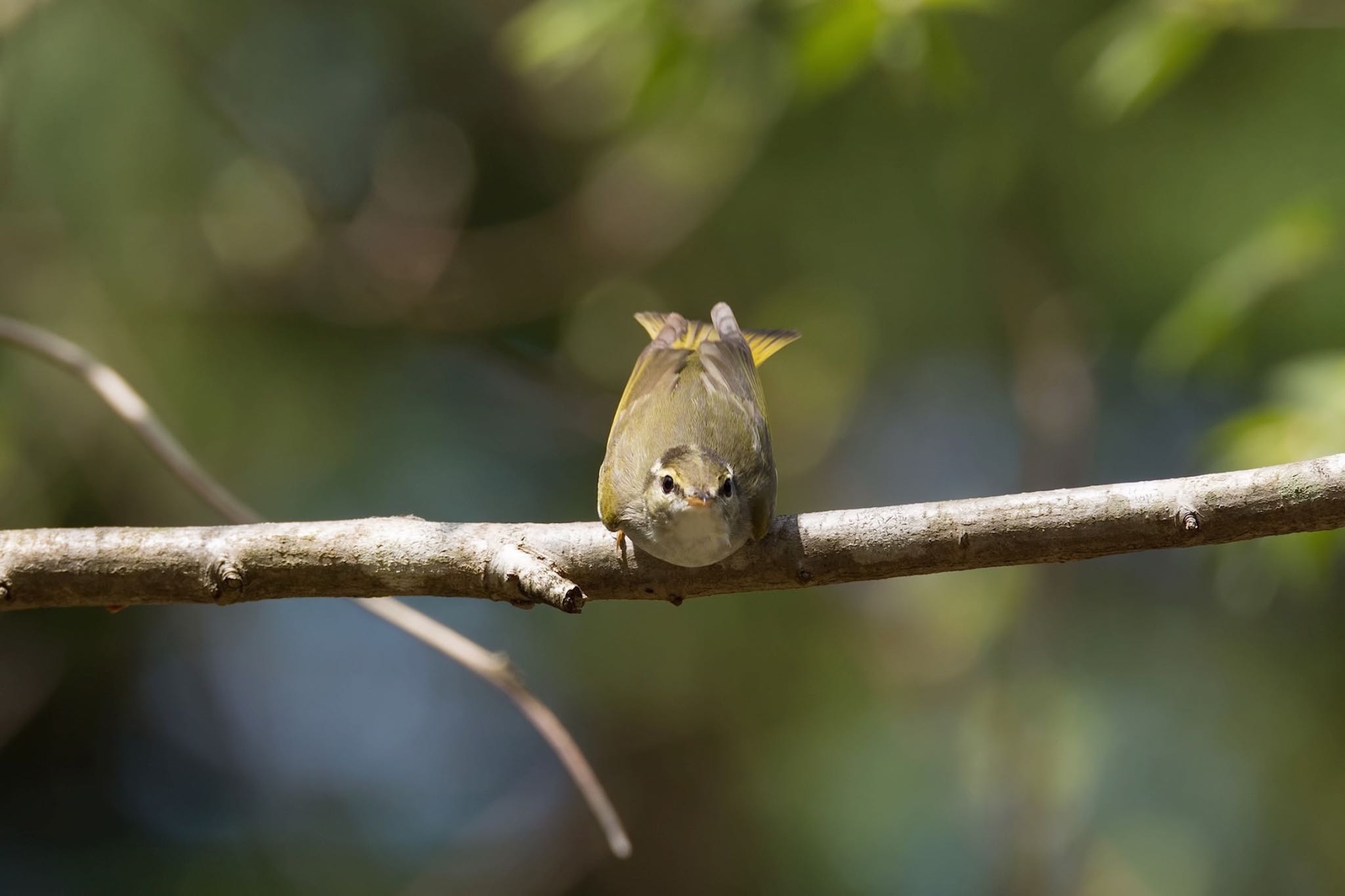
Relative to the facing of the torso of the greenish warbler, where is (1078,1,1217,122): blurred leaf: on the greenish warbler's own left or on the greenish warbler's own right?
on the greenish warbler's own left

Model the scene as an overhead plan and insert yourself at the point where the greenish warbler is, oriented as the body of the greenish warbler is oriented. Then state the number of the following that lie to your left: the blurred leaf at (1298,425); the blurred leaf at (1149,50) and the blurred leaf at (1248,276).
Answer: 3

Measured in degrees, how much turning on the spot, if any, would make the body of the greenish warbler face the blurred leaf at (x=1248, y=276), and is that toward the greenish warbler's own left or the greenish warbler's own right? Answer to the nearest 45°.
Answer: approximately 90° to the greenish warbler's own left

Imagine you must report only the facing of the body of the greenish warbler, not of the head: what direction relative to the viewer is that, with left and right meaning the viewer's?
facing the viewer
